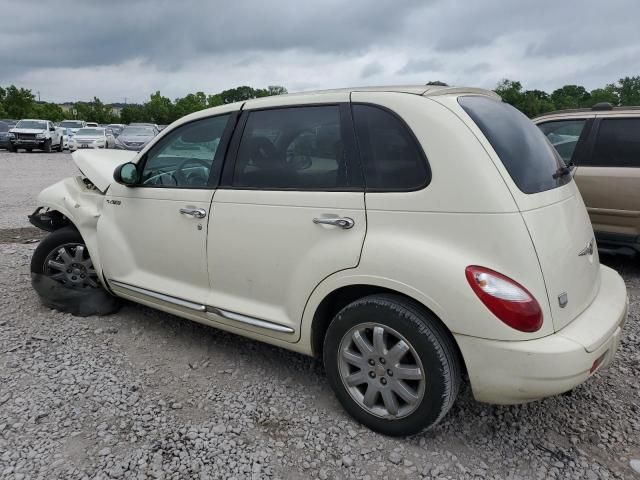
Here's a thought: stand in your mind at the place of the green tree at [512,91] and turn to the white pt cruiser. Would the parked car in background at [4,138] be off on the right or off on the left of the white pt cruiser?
right

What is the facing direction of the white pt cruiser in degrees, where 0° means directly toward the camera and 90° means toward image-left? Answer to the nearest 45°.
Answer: approximately 135°

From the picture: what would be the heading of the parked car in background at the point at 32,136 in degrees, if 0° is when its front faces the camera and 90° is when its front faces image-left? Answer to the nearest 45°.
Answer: approximately 45°

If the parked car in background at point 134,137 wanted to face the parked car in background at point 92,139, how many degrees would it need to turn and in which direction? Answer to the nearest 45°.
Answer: approximately 135° to its right

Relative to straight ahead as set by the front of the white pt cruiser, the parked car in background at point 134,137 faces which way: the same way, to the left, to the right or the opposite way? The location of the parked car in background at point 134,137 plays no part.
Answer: to the left

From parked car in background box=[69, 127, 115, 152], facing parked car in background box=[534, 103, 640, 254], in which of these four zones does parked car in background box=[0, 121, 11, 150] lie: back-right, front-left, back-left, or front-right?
back-right
